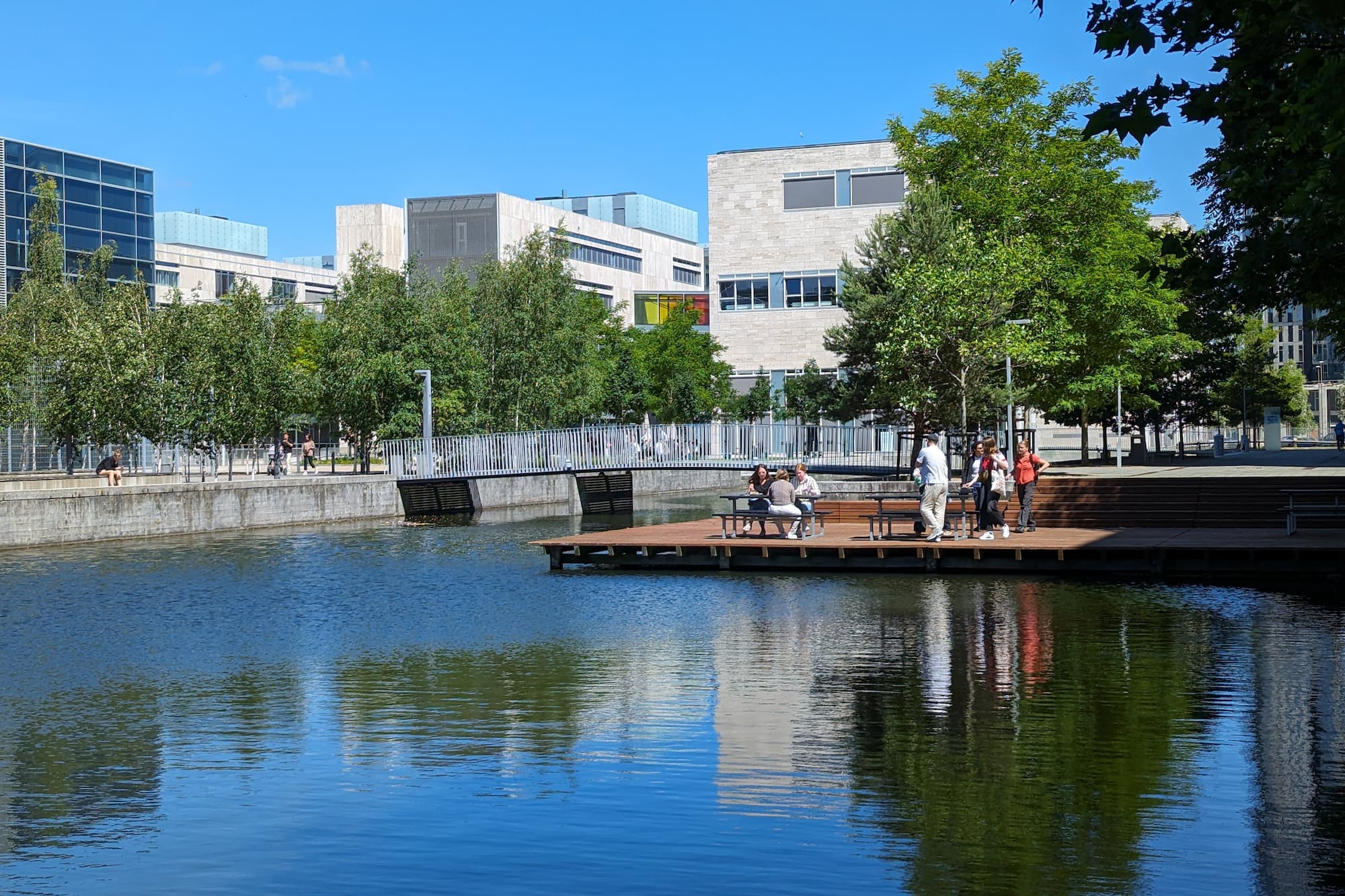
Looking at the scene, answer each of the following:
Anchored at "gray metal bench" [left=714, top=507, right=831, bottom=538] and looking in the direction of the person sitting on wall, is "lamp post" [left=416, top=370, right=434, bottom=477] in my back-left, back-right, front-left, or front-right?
front-right

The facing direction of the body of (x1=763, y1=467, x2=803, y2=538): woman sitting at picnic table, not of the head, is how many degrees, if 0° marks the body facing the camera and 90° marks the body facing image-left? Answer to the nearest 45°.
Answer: approximately 180°

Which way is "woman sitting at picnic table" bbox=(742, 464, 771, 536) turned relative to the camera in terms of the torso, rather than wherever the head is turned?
toward the camera

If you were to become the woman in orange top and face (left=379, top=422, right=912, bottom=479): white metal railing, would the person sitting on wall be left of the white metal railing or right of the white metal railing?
left

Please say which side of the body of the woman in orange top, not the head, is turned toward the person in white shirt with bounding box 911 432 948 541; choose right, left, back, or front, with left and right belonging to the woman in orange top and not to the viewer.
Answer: front

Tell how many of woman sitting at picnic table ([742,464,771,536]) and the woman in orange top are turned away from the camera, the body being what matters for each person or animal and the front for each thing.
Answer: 0

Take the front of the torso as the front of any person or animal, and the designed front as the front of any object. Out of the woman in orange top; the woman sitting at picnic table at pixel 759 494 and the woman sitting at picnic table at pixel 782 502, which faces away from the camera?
the woman sitting at picnic table at pixel 782 502

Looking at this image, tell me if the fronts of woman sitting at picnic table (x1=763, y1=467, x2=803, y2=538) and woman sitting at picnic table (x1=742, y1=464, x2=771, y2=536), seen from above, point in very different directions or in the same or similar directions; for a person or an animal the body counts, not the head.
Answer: very different directions

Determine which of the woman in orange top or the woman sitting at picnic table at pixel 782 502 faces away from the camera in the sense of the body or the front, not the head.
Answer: the woman sitting at picnic table

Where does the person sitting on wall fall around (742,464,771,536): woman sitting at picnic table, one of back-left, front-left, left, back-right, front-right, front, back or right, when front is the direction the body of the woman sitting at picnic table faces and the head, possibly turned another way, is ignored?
back-right

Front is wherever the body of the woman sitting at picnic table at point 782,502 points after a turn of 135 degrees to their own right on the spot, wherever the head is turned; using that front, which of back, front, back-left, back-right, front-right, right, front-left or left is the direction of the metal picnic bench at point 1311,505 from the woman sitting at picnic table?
front-left

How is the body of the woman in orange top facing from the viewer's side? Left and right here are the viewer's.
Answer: facing the viewer and to the left of the viewer

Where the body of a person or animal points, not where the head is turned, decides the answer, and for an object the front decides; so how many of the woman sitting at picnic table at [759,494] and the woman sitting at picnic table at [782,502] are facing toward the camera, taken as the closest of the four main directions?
1

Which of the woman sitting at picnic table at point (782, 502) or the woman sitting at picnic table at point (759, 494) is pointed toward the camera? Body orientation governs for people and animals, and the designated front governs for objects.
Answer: the woman sitting at picnic table at point (759, 494)

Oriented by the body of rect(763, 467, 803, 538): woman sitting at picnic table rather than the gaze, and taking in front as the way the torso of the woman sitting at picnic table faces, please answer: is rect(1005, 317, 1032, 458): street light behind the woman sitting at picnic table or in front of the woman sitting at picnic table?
in front

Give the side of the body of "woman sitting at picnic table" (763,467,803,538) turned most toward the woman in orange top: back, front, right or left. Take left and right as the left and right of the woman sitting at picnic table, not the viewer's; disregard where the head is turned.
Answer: right

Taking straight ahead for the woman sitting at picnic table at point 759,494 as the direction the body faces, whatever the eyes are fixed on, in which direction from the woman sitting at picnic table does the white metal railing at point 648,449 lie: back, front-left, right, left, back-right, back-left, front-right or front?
back
